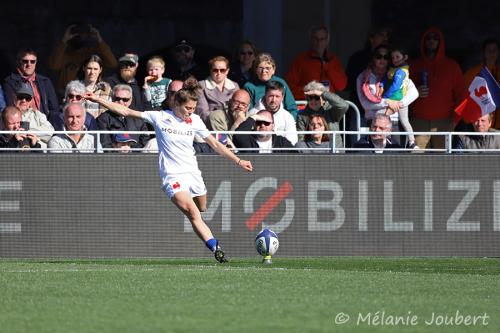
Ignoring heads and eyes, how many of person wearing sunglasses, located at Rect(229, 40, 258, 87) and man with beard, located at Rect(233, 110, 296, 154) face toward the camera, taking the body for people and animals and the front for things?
2

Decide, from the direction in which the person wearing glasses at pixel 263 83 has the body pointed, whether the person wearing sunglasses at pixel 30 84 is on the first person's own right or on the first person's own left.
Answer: on the first person's own right

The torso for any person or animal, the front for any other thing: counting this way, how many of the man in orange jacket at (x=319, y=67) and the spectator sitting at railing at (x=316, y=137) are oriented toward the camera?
2

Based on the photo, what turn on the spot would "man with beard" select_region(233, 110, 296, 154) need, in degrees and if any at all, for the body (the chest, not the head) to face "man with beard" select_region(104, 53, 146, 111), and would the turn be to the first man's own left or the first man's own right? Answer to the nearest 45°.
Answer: approximately 90° to the first man's own right

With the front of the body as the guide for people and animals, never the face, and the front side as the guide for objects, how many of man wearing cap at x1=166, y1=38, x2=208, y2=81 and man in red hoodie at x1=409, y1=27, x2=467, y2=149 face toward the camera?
2
